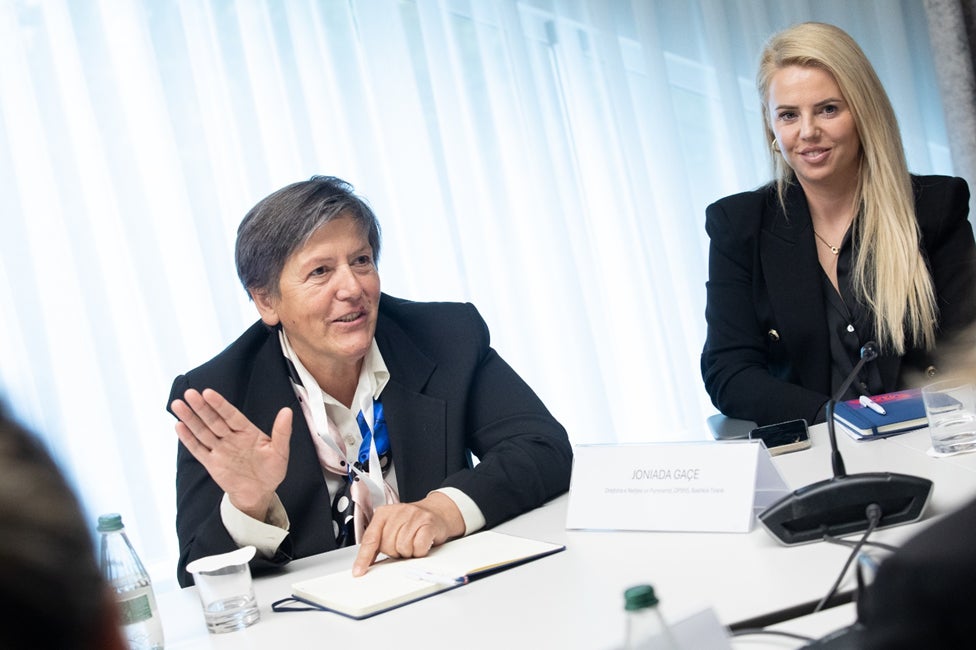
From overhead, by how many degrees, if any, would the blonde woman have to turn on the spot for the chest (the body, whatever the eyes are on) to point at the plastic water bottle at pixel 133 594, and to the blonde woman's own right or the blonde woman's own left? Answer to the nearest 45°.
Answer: approximately 45° to the blonde woman's own right

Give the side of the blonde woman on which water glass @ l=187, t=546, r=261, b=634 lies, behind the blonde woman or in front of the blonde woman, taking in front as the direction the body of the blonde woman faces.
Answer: in front

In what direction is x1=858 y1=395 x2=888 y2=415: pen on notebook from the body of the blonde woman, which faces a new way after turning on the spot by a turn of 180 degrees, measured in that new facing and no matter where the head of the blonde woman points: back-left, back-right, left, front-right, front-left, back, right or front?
back

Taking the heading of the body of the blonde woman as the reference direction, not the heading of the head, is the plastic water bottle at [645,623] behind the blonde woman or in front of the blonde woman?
in front

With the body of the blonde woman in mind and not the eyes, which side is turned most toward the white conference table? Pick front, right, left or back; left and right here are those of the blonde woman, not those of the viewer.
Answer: front

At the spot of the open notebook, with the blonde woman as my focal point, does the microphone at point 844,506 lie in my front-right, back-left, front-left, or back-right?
front-right

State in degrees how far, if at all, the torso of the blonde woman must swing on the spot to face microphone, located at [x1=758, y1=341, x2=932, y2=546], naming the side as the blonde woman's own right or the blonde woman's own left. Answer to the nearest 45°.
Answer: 0° — they already face it

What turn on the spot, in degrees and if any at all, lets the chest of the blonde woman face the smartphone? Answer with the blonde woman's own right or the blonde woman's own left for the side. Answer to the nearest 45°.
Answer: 0° — they already face it

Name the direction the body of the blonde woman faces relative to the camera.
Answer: toward the camera

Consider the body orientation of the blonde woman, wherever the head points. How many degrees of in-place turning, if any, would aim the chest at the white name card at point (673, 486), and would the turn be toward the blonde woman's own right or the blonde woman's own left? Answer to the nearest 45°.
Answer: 0° — they already face it

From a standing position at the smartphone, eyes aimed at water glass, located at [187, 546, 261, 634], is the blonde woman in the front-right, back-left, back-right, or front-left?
back-right

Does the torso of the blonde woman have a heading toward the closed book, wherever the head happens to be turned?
yes

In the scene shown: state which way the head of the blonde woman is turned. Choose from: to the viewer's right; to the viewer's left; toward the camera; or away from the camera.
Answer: toward the camera

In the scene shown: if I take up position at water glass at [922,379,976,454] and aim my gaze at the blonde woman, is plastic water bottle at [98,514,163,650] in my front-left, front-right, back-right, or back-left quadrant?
back-left
